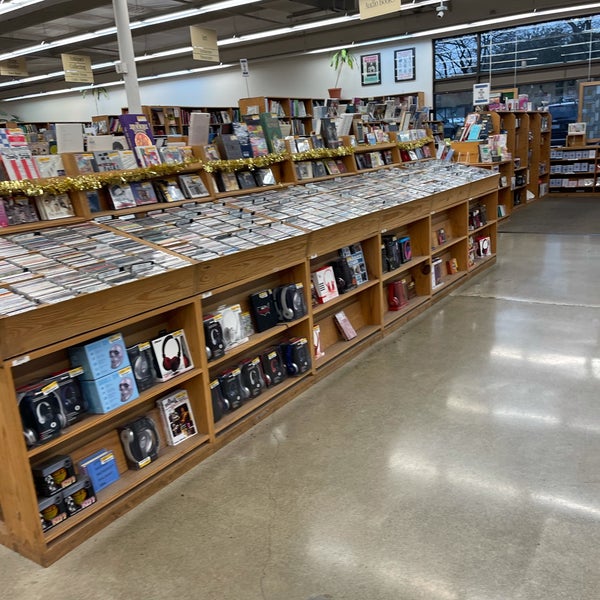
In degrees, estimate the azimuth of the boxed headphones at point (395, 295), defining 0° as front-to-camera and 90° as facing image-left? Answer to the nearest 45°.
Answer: approximately 315°

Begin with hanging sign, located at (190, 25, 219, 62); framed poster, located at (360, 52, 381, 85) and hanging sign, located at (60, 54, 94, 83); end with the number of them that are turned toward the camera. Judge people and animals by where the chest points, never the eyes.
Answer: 3

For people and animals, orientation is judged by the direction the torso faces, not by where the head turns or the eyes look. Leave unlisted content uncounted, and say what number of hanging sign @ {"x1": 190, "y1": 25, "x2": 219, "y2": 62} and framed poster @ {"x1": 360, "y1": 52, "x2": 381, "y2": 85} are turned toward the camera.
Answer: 2

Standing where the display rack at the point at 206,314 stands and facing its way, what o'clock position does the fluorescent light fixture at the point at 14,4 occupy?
The fluorescent light fixture is roughly at 7 o'clock from the display rack.

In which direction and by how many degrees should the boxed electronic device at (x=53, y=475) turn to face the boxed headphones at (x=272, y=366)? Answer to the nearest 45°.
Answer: approximately 90° to its left

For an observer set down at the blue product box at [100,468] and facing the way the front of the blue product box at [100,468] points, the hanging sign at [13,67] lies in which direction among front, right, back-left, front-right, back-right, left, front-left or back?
back-left

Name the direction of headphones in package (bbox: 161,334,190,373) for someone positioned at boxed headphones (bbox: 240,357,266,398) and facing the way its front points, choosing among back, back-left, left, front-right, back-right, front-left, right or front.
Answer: right

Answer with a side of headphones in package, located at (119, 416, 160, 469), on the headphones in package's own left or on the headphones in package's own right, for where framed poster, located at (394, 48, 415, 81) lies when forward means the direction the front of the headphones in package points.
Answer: on the headphones in package's own left

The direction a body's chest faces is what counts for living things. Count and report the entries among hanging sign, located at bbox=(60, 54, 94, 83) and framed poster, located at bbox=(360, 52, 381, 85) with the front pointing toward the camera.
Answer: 2

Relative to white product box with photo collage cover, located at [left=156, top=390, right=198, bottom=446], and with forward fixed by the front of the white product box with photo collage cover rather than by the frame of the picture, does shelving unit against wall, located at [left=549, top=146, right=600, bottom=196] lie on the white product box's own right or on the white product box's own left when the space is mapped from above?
on the white product box's own left

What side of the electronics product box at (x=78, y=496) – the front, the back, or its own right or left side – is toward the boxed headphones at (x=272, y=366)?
left

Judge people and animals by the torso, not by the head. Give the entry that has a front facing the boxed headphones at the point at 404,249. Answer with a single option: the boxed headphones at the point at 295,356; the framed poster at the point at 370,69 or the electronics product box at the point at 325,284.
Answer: the framed poster

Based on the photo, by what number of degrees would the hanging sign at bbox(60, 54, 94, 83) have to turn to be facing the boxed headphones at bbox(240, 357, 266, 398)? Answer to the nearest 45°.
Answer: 0° — it already faces it
